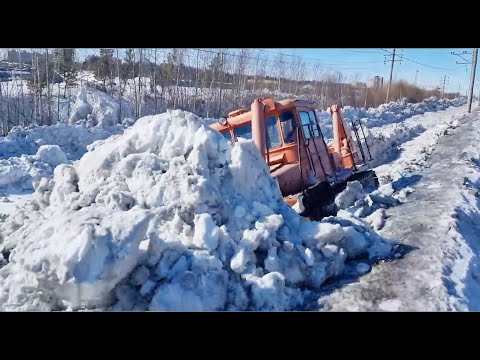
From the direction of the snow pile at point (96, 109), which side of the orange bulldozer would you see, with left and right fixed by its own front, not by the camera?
right

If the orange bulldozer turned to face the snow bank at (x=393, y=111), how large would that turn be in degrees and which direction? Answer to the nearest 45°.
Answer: approximately 135° to its right

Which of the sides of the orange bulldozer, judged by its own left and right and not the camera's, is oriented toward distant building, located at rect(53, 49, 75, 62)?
right

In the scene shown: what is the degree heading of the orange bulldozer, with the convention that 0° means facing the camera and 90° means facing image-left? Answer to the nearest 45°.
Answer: approximately 45°

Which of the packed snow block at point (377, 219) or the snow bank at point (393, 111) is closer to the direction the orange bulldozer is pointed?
the packed snow block

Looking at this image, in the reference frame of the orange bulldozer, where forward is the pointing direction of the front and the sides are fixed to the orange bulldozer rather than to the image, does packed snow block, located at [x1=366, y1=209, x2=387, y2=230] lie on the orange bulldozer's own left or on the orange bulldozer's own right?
on the orange bulldozer's own left
